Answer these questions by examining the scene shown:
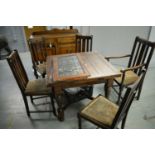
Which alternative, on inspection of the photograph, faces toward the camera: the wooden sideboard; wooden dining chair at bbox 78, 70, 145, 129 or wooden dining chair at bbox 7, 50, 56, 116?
the wooden sideboard

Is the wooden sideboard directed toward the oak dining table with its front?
yes

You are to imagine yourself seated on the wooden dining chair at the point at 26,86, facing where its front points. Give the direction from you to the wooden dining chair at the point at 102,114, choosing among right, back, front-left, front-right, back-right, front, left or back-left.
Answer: front-right

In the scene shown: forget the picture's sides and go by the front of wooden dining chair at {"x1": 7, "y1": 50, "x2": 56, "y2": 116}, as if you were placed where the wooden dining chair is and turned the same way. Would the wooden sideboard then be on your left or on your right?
on your left

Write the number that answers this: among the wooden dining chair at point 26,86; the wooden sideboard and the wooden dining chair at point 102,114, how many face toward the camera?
1

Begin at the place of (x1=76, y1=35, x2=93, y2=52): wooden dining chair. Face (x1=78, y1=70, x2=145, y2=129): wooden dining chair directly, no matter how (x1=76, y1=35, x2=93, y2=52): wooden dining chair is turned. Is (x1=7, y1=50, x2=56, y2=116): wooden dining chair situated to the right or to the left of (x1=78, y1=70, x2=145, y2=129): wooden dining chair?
right

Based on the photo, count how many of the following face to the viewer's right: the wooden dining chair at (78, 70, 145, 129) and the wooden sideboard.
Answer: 0

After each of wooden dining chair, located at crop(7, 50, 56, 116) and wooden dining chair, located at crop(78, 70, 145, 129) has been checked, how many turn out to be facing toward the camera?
0

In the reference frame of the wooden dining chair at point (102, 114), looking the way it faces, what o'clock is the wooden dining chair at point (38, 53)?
the wooden dining chair at point (38, 53) is roughly at 12 o'clock from the wooden dining chair at point (102, 114).

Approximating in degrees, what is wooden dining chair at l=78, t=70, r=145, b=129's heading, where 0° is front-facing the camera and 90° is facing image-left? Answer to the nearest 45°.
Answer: approximately 135°

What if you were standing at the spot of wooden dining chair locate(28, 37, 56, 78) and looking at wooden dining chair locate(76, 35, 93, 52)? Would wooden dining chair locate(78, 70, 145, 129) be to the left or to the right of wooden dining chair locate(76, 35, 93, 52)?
right

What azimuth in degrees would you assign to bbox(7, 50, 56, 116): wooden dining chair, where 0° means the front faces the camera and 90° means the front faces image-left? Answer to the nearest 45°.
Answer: approximately 270°

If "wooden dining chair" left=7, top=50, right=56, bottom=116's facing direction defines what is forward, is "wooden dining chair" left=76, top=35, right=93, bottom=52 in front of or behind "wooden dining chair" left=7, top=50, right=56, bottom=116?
in front

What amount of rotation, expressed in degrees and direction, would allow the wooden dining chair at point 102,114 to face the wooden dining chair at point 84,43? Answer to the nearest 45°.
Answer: approximately 45° to its right

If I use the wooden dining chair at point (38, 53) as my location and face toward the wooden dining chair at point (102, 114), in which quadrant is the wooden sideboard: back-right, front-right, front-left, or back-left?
back-left
